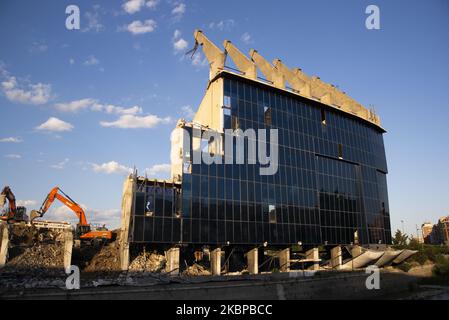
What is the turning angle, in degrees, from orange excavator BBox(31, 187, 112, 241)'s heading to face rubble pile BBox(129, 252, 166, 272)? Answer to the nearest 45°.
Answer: approximately 135° to its left

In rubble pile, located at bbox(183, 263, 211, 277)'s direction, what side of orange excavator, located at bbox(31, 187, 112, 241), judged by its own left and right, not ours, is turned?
back

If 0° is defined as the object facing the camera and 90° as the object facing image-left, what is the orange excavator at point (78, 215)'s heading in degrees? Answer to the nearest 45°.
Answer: approximately 90°

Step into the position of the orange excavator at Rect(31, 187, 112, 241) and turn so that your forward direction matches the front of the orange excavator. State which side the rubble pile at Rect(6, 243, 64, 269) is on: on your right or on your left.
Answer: on your left
